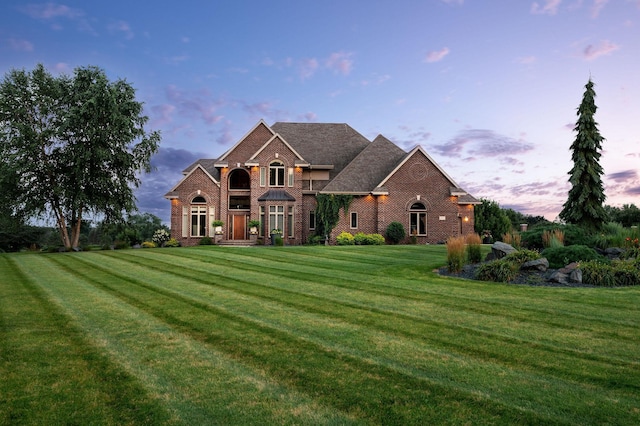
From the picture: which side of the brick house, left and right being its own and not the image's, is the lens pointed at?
front

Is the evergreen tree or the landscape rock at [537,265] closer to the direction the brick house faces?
the landscape rock

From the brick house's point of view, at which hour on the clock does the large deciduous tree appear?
The large deciduous tree is roughly at 3 o'clock from the brick house.

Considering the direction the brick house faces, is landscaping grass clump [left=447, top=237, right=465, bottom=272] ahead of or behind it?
ahead

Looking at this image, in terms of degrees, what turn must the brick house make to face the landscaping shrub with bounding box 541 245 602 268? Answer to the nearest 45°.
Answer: approximately 45° to its left

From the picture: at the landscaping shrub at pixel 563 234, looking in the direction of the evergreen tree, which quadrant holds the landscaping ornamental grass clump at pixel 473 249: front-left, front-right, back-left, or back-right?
back-left

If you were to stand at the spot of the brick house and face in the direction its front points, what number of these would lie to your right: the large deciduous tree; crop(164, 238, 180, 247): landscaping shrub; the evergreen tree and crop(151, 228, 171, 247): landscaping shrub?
3

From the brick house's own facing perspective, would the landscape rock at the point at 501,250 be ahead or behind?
ahead

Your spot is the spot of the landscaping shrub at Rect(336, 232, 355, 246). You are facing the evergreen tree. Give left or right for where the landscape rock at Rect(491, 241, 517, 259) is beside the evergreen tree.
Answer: right

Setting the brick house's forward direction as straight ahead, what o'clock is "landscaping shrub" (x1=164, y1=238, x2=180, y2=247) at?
The landscaping shrub is roughly at 3 o'clock from the brick house.

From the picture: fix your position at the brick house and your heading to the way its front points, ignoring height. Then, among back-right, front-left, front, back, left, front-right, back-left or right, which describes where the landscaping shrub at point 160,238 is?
right

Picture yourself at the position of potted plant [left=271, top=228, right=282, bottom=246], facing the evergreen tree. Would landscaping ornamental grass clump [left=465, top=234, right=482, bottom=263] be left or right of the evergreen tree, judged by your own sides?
right

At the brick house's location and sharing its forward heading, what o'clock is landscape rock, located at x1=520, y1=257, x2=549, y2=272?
The landscape rock is roughly at 11 o'clock from the brick house.

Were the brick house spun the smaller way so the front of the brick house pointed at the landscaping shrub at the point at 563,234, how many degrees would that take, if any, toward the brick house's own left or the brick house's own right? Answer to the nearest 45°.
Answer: approximately 45° to the brick house's own left
